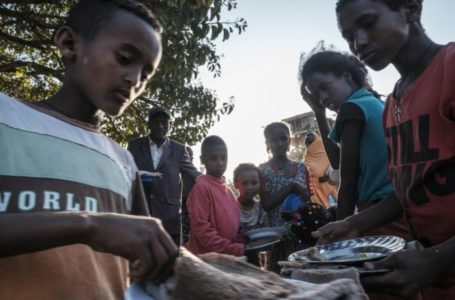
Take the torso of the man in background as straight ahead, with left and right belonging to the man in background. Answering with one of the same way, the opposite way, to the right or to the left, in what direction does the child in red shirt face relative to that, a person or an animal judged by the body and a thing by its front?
to the right

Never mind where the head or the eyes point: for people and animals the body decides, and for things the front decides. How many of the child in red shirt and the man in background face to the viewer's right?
0

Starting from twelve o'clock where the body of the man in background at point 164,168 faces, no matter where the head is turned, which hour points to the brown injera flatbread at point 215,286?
The brown injera flatbread is roughly at 12 o'clock from the man in background.

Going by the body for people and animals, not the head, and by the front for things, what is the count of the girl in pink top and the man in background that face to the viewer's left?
0

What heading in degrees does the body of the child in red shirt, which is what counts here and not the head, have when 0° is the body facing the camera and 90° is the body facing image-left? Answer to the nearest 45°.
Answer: approximately 45°

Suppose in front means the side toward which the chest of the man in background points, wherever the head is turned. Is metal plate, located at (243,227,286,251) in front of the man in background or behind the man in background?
in front

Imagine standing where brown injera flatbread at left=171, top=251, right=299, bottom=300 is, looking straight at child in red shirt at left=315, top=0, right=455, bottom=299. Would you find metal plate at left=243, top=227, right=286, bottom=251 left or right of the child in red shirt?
left

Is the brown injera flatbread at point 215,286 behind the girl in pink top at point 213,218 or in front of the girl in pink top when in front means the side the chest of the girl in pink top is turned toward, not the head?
in front

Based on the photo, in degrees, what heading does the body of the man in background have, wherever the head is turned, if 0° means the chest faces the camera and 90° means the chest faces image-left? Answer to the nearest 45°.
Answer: approximately 0°

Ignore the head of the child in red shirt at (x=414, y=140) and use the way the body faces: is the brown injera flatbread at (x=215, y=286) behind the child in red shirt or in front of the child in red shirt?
in front

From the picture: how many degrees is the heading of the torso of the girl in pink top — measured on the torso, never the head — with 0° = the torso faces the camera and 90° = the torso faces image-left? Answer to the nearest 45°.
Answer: approximately 315°
